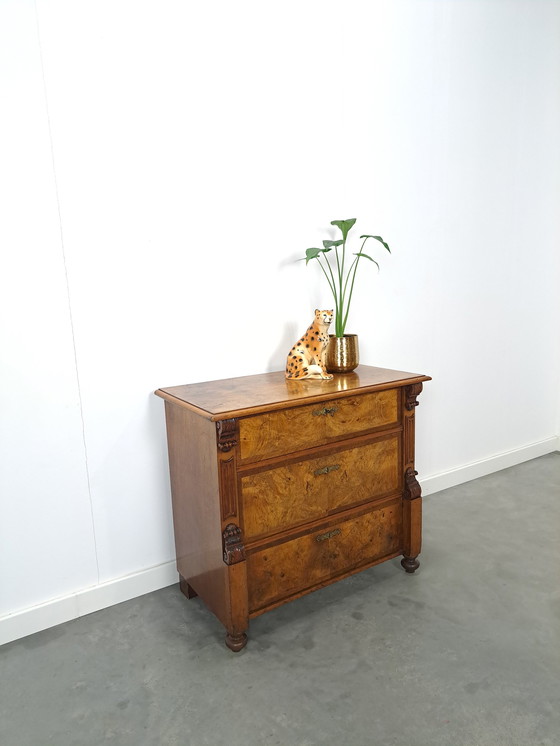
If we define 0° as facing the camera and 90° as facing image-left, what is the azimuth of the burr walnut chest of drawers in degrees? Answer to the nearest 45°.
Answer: approximately 315°
